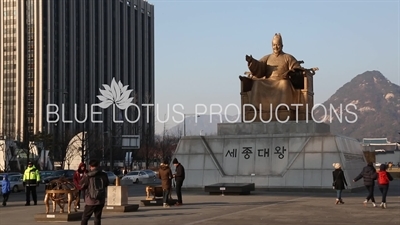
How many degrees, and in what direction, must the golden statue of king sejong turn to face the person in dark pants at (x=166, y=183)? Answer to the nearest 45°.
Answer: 0° — it already faces them

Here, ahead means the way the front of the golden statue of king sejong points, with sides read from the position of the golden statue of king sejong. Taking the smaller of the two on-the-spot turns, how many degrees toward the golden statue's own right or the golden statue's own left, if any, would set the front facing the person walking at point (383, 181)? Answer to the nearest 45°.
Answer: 0° — it already faces them

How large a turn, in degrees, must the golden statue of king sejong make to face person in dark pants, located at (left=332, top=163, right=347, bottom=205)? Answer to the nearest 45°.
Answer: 0° — it already faces them

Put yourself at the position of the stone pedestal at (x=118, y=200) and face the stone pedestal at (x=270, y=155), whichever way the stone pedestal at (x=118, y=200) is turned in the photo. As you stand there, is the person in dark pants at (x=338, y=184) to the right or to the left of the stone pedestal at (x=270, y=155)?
right

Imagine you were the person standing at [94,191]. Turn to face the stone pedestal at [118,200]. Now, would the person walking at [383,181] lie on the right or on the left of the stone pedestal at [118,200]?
right

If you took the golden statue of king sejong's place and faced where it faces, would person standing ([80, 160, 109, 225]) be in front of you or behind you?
in front

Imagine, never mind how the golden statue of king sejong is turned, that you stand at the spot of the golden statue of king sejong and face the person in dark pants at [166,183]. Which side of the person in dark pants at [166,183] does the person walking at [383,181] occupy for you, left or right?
left

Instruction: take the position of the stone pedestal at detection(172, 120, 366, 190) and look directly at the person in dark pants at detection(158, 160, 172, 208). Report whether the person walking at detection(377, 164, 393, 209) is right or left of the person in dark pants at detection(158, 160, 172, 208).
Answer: left

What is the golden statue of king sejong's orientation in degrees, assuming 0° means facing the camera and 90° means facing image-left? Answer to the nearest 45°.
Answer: approximately 0°

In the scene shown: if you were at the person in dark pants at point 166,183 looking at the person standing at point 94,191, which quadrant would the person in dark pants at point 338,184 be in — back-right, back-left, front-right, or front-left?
back-left
